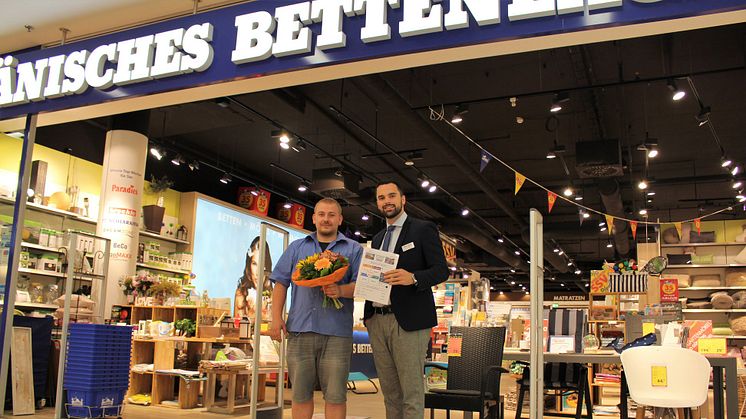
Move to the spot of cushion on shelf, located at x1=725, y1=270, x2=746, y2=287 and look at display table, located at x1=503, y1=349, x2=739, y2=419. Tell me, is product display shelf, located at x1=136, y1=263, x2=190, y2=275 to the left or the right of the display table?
right

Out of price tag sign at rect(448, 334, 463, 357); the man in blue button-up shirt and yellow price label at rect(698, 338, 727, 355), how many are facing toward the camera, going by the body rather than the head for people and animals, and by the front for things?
3

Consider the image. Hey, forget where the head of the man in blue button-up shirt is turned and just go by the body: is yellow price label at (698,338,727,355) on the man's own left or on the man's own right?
on the man's own left

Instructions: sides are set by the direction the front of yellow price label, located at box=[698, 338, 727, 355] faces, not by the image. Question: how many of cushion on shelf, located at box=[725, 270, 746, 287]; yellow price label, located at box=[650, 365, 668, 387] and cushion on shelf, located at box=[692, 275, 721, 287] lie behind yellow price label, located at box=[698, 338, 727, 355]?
2

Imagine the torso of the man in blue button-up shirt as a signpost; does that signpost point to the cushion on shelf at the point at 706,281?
no

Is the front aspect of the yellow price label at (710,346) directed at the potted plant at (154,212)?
no

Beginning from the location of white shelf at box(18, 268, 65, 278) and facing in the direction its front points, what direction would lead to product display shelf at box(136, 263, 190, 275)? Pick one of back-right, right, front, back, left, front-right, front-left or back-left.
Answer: left

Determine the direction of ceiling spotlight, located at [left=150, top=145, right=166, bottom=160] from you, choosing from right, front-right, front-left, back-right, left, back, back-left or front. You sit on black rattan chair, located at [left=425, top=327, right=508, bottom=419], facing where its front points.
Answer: right

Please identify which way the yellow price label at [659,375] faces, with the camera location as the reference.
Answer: facing the viewer

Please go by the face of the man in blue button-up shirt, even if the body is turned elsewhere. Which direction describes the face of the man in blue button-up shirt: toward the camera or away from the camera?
toward the camera

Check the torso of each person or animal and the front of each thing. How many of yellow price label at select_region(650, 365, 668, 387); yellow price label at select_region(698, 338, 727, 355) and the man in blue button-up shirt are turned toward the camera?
3

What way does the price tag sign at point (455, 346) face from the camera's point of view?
toward the camera

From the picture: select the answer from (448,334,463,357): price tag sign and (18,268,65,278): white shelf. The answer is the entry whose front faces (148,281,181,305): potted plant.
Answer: the white shelf

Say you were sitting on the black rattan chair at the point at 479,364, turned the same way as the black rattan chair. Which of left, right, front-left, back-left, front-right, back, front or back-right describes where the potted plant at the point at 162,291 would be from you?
right
